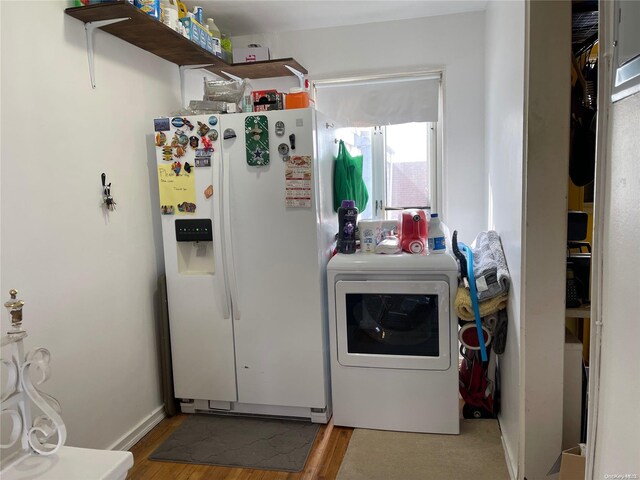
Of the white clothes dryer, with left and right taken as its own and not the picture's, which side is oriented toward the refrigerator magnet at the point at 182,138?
right

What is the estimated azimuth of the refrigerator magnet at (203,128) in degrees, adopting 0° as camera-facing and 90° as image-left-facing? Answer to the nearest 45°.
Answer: approximately 0°

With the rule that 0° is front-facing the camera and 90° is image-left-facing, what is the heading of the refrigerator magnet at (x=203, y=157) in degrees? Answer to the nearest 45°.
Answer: approximately 0°

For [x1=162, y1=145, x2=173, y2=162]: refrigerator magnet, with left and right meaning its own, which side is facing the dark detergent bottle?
left

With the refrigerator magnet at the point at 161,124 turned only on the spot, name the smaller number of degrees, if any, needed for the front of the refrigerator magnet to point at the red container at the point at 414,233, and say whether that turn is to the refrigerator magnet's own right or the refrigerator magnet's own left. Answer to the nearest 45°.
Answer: approximately 90° to the refrigerator magnet's own left
